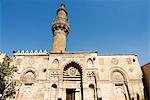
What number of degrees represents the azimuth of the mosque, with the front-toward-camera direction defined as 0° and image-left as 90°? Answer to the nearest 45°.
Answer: approximately 0°
